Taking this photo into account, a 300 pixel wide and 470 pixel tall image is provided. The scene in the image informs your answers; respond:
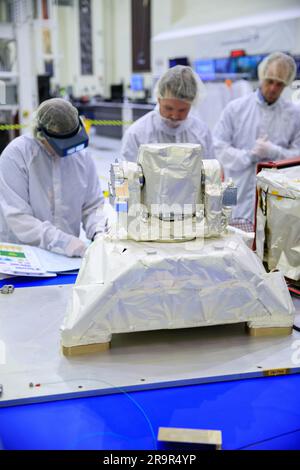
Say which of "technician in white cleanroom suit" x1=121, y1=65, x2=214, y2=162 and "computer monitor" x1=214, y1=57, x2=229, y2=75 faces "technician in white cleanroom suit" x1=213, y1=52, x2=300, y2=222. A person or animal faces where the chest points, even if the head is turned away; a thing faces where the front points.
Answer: the computer monitor

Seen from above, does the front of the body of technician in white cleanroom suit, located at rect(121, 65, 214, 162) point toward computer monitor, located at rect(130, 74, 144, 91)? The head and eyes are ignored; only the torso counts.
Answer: no

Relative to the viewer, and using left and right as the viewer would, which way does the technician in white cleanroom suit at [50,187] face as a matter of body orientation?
facing the viewer and to the right of the viewer

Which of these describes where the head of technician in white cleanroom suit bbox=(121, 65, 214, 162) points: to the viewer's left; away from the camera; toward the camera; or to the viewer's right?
toward the camera

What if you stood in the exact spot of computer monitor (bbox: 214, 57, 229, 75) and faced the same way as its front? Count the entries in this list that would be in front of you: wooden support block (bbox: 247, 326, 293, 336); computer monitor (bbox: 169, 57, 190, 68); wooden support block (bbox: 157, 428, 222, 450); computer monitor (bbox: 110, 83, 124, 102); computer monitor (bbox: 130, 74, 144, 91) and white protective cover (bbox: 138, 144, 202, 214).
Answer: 3

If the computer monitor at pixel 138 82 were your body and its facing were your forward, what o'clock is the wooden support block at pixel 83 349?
The wooden support block is roughly at 12 o'clock from the computer monitor.

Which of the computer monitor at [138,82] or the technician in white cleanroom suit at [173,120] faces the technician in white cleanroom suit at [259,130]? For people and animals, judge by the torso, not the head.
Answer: the computer monitor

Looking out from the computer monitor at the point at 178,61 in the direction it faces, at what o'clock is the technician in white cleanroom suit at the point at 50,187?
The technician in white cleanroom suit is roughly at 12 o'clock from the computer monitor.

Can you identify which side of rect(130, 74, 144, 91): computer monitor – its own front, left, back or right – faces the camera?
front

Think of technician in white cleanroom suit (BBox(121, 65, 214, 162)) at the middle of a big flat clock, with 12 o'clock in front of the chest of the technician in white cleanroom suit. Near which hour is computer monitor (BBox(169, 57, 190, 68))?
The computer monitor is roughly at 6 o'clock from the technician in white cleanroom suit.

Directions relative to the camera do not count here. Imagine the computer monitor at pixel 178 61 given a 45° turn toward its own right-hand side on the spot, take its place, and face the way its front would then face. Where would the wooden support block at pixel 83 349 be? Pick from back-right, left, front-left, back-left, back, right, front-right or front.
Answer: front-left

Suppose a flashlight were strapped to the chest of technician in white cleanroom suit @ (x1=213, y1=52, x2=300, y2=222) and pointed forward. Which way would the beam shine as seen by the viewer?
toward the camera

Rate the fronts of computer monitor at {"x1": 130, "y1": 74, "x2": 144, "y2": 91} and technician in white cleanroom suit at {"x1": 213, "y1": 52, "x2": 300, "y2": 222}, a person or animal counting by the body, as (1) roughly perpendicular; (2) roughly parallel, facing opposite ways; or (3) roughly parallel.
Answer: roughly parallel

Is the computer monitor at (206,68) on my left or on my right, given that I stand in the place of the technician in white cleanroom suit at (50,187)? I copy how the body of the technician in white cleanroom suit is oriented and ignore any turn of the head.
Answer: on my left

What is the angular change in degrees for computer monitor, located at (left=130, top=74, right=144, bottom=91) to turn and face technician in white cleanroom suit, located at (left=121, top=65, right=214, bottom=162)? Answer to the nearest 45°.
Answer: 0° — it already faces them

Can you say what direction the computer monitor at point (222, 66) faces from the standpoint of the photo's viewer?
facing the viewer
